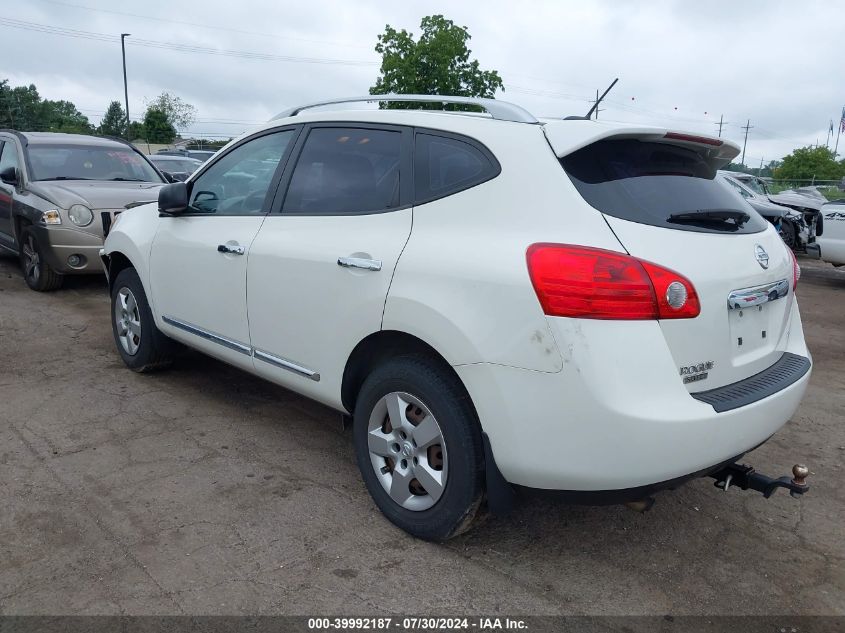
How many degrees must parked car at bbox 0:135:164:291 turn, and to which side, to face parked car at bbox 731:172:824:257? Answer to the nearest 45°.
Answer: approximately 45° to its left

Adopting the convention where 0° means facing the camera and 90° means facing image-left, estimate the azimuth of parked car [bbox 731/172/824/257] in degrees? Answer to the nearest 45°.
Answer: approximately 315°

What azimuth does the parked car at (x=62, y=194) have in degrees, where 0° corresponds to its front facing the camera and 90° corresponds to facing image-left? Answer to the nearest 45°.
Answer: approximately 315°

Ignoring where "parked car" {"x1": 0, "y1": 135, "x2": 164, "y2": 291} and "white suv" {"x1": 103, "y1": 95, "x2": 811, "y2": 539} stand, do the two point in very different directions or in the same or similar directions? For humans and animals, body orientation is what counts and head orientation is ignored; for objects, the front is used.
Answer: very different directions

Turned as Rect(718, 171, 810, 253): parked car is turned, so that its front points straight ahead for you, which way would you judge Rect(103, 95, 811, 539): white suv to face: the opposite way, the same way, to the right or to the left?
the opposite way

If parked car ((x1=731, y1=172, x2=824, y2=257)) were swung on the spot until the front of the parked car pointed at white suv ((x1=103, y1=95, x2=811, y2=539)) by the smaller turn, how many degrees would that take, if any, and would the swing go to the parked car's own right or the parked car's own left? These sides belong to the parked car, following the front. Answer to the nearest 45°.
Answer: approximately 45° to the parked car's own right

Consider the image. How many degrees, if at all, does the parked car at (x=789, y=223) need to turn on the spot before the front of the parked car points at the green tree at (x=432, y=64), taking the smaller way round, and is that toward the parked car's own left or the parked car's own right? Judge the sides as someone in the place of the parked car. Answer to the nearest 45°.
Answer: approximately 180°

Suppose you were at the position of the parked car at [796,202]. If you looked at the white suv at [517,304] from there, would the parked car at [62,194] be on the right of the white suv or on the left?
right
